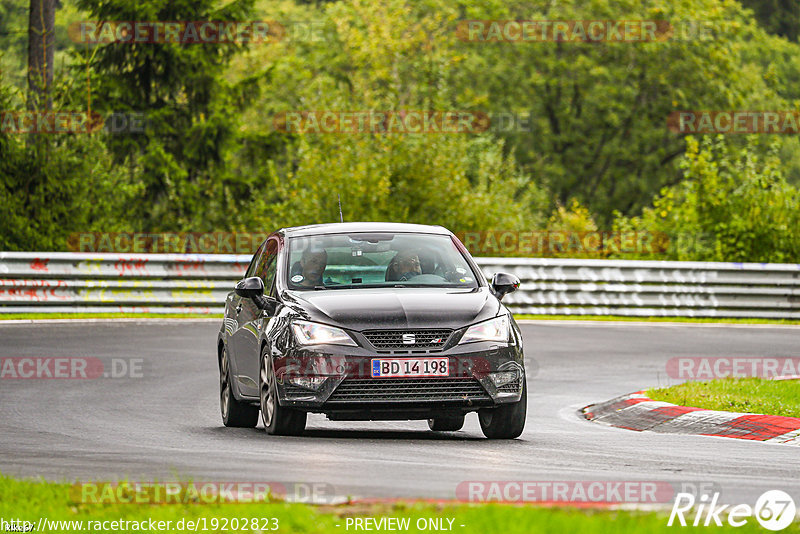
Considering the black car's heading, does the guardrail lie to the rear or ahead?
to the rear

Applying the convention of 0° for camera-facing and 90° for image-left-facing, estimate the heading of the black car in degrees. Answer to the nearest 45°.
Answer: approximately 0°

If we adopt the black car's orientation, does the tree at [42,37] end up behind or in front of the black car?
behind

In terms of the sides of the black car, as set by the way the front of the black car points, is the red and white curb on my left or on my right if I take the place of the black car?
on my left
